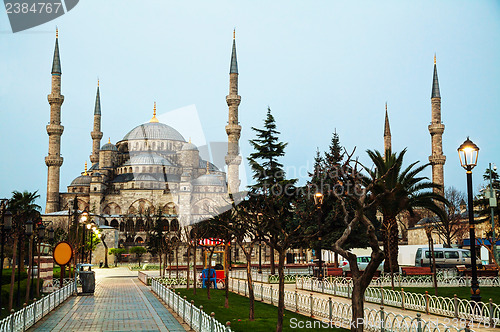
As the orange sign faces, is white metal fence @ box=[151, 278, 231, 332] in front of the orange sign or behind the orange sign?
in front

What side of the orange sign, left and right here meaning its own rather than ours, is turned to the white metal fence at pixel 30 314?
front

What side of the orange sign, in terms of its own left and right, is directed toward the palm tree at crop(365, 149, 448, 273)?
left

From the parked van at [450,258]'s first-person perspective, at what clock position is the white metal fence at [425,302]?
The white metal fence is roughly at 3 o'clock from the parked van.

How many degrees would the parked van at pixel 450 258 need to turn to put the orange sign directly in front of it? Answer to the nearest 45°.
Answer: approximately 135° to its right

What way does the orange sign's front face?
toward the camera

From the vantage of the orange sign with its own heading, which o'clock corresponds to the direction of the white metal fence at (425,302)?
The white metal fence is roughly at 10 o'clock from the orange sign.

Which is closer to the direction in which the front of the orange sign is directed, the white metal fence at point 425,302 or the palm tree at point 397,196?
the white metal fence

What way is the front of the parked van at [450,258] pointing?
to the viewer's right

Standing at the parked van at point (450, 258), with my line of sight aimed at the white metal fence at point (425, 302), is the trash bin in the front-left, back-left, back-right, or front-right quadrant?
front-right
